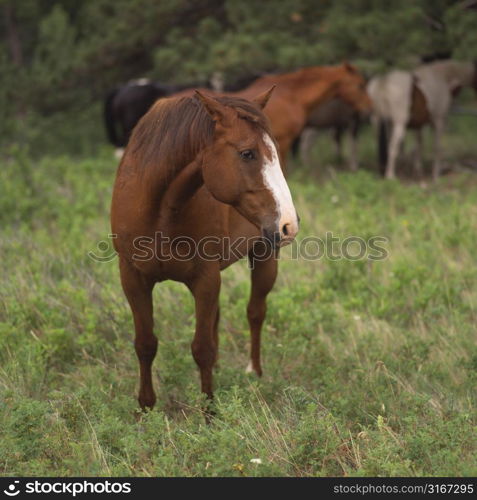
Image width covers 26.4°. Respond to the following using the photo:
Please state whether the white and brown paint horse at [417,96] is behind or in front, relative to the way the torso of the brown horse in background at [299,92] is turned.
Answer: in front

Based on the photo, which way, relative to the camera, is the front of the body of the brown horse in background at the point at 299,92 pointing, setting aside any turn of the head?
to the viewer's right

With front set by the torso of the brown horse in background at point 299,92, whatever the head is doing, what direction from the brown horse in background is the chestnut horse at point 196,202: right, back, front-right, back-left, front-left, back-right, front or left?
right

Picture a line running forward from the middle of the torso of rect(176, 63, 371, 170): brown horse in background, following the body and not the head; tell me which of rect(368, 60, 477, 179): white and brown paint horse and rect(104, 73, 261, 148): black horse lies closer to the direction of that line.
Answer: the white and brown paint horse
